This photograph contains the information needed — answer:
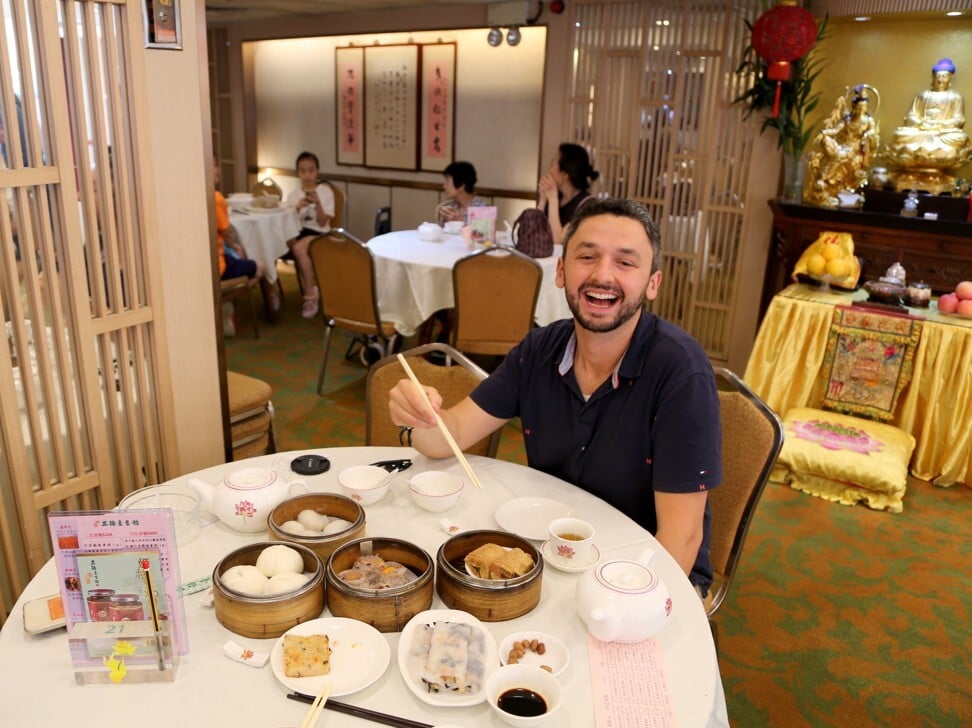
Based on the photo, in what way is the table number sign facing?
toward the camera

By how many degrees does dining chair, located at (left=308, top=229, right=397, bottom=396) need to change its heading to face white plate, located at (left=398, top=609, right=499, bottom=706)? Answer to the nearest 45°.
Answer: approximately 135° to its right

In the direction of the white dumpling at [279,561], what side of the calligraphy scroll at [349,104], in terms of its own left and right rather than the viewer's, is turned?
front

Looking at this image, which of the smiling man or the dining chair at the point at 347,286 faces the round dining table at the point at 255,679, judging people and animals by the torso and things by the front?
the smiling man

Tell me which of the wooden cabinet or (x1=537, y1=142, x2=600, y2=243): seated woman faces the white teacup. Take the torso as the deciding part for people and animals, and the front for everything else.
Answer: the wooden cabinet

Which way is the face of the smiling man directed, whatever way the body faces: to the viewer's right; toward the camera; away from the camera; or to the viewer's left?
toward the camera

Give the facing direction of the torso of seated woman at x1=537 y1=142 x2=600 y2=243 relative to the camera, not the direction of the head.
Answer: to the viewer's left

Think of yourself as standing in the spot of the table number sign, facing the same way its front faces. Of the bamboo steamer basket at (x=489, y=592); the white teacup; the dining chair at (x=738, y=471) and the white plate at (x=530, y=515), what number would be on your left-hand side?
4

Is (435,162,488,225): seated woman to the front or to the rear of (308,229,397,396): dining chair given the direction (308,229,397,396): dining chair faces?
to the front

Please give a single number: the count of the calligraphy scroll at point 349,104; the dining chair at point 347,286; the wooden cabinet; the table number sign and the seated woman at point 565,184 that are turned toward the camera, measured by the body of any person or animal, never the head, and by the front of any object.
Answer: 3

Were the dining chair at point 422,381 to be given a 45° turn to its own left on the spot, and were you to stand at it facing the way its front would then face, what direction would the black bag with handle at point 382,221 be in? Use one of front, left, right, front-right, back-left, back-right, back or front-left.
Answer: back-left

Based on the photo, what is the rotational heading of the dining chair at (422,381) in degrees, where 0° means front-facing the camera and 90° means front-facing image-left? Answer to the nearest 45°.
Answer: approximately 0°

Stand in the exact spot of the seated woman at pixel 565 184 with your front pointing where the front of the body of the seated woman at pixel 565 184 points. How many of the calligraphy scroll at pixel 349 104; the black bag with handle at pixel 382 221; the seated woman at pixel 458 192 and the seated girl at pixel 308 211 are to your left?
0

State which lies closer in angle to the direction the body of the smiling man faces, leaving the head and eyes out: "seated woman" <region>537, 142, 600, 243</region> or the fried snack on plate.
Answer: the fried snack on plate

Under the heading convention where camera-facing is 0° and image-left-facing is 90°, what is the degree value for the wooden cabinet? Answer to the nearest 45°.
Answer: approximately 0°

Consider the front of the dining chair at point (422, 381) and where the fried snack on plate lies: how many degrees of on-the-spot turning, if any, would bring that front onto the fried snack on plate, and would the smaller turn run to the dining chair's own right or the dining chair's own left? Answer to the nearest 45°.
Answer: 0° — it already faces it

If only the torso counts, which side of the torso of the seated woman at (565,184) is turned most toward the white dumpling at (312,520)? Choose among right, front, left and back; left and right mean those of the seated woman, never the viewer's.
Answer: left

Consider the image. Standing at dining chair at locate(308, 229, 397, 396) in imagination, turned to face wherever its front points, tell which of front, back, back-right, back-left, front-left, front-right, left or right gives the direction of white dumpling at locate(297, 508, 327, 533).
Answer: back-right

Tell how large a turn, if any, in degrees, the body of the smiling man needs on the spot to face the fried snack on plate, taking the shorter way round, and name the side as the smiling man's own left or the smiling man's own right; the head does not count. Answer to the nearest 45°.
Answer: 0° — they already face it

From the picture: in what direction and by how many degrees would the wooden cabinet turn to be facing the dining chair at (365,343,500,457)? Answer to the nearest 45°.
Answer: approximately 45° to its right

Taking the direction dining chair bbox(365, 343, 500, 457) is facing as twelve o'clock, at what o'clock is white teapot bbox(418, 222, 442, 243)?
The white teapot is roughly at 6 o'clock from the dining chair.
